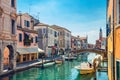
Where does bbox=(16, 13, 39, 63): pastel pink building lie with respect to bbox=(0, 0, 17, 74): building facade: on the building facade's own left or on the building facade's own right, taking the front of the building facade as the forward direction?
on the building facade's own left

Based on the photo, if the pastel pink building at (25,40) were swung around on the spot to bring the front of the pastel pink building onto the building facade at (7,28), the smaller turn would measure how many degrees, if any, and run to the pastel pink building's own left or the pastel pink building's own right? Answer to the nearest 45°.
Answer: approximately 45° to the pastel pink building's own right

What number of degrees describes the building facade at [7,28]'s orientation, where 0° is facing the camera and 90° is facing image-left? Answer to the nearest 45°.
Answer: approximately 315°
